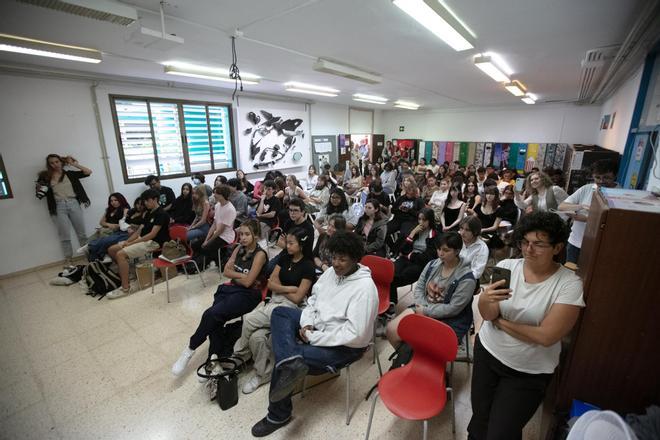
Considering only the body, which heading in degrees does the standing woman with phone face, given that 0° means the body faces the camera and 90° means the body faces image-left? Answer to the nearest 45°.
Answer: approximately 45°

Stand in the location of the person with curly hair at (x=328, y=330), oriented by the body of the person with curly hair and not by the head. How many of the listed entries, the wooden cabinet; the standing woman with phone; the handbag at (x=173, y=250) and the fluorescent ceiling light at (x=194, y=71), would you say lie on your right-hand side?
2

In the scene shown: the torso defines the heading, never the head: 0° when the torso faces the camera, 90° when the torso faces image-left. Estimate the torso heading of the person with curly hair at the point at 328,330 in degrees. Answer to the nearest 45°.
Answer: approximately 45°

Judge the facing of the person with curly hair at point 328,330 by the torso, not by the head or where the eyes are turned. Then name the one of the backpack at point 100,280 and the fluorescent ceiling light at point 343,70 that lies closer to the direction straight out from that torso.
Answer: the backpack

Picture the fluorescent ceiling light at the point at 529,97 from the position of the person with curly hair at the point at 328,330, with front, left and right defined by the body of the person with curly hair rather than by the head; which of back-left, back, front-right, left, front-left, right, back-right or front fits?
back

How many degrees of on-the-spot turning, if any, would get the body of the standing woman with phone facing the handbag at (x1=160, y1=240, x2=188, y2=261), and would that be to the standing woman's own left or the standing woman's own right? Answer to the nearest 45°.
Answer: approximately 45° to the standing woman's own right

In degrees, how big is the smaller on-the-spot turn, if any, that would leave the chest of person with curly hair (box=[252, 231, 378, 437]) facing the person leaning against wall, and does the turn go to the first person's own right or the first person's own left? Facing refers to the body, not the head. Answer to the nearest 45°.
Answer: approximately 90° to the first person's own right

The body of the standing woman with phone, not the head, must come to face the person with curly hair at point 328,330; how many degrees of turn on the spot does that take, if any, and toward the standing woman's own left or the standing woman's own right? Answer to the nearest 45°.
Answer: approximately 45° to the standing woman's own right

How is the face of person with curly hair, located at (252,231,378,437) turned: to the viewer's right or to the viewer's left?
to the viewer's left

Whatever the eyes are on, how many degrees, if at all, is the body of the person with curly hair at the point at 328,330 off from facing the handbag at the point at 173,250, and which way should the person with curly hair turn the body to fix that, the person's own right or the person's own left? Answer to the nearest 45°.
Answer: approximately 90° to the person's own right

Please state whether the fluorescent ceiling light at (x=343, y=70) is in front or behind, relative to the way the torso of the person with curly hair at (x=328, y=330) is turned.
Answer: behind

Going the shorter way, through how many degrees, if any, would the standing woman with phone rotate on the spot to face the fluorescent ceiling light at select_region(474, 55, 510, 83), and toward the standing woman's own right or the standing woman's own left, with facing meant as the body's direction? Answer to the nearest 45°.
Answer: approximately 135° to the standing woman's own right

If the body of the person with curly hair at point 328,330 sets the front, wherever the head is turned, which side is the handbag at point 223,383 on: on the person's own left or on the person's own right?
on the person's own right
